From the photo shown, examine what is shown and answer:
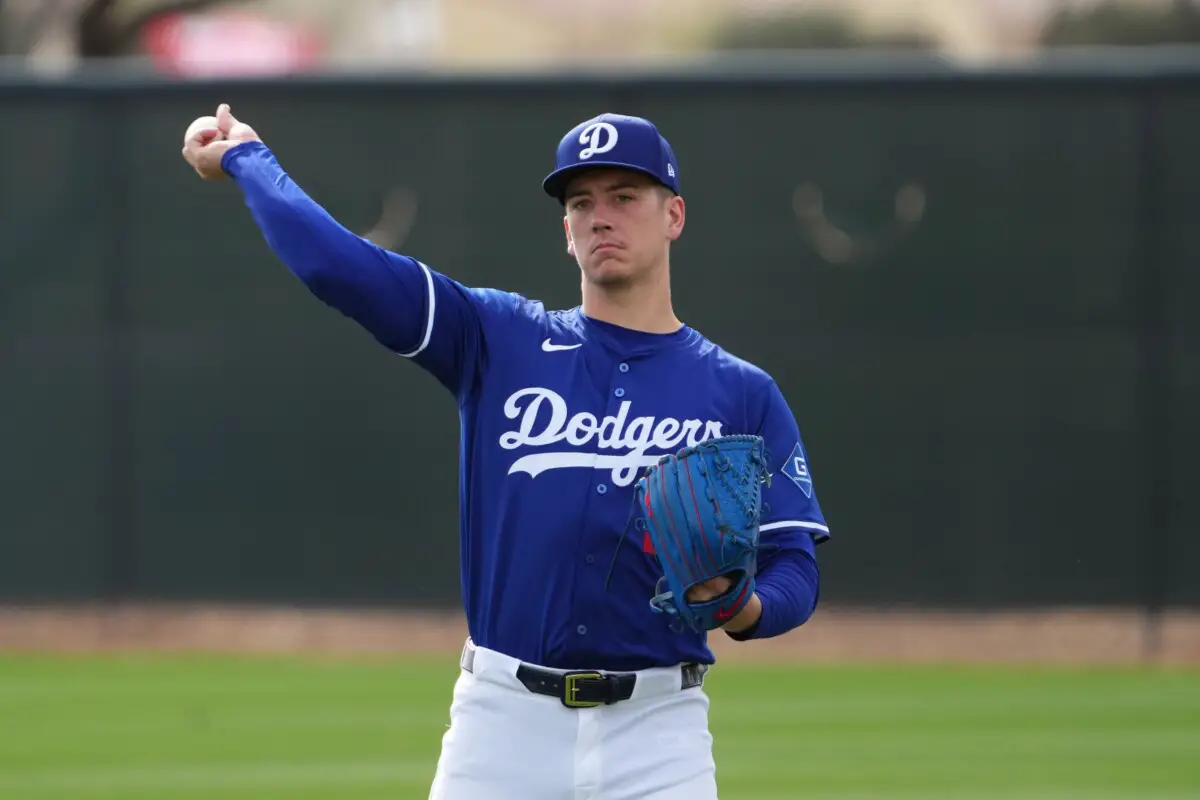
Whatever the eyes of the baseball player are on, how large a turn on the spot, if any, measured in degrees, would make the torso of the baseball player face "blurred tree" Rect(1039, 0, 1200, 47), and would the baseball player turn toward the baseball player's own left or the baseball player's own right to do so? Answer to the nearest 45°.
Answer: approximately 135° to the baseball player's own left

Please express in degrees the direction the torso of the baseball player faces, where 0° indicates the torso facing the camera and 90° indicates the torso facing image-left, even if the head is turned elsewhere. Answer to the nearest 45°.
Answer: approximately 0°

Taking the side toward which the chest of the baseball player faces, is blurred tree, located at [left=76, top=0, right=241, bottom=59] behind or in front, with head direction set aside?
behind

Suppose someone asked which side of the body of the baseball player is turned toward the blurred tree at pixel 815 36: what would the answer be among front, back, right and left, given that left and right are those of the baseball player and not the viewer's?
back
